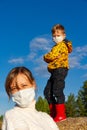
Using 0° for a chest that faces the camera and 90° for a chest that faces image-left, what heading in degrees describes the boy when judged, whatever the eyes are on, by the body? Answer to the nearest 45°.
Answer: approximately 45°
